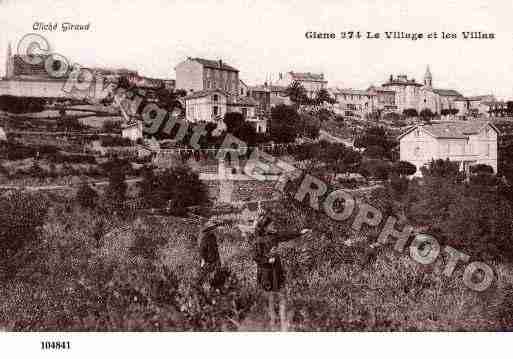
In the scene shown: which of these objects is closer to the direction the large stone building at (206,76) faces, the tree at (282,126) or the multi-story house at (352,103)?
the tree

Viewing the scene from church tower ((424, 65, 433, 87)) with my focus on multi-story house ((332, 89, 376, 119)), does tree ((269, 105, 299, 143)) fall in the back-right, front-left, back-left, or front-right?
front-left

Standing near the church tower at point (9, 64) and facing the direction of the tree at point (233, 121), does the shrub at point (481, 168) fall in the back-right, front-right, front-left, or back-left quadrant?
front-right

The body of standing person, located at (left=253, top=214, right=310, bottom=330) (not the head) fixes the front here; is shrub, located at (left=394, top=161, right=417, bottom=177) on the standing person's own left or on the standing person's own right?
on the standing person's own left

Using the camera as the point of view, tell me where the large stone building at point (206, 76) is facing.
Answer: facing the viewer and to the right of the viewer

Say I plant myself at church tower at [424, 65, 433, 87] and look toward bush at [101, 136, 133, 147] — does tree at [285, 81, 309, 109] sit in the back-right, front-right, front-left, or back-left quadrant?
front-right

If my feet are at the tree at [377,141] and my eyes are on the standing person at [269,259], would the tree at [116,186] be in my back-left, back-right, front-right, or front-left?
front-right

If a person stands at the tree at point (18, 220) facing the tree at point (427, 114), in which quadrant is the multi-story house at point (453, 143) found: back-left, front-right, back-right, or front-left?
front-right
